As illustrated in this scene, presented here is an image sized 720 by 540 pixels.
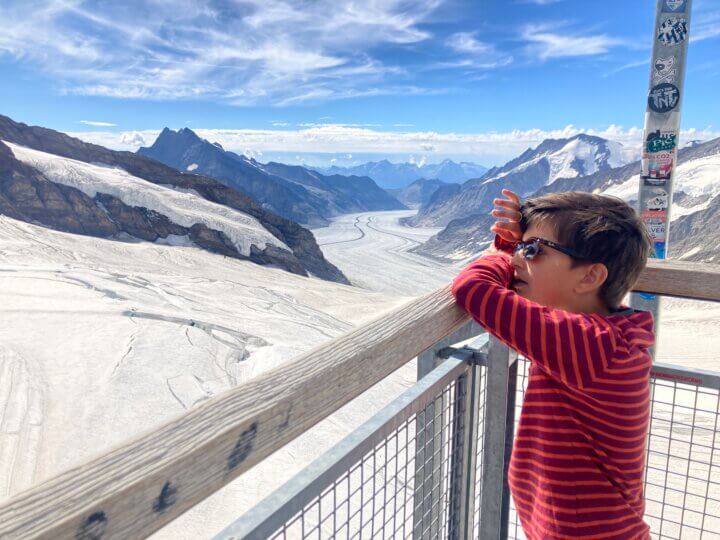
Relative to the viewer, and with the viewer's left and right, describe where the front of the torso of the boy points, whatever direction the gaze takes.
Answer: facing to the left of the viewer

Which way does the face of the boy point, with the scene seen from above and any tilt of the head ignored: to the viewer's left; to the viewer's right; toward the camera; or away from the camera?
to the viewer's left

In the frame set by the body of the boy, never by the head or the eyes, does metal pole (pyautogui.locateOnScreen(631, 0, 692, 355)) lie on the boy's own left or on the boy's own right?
on the boy's own right
